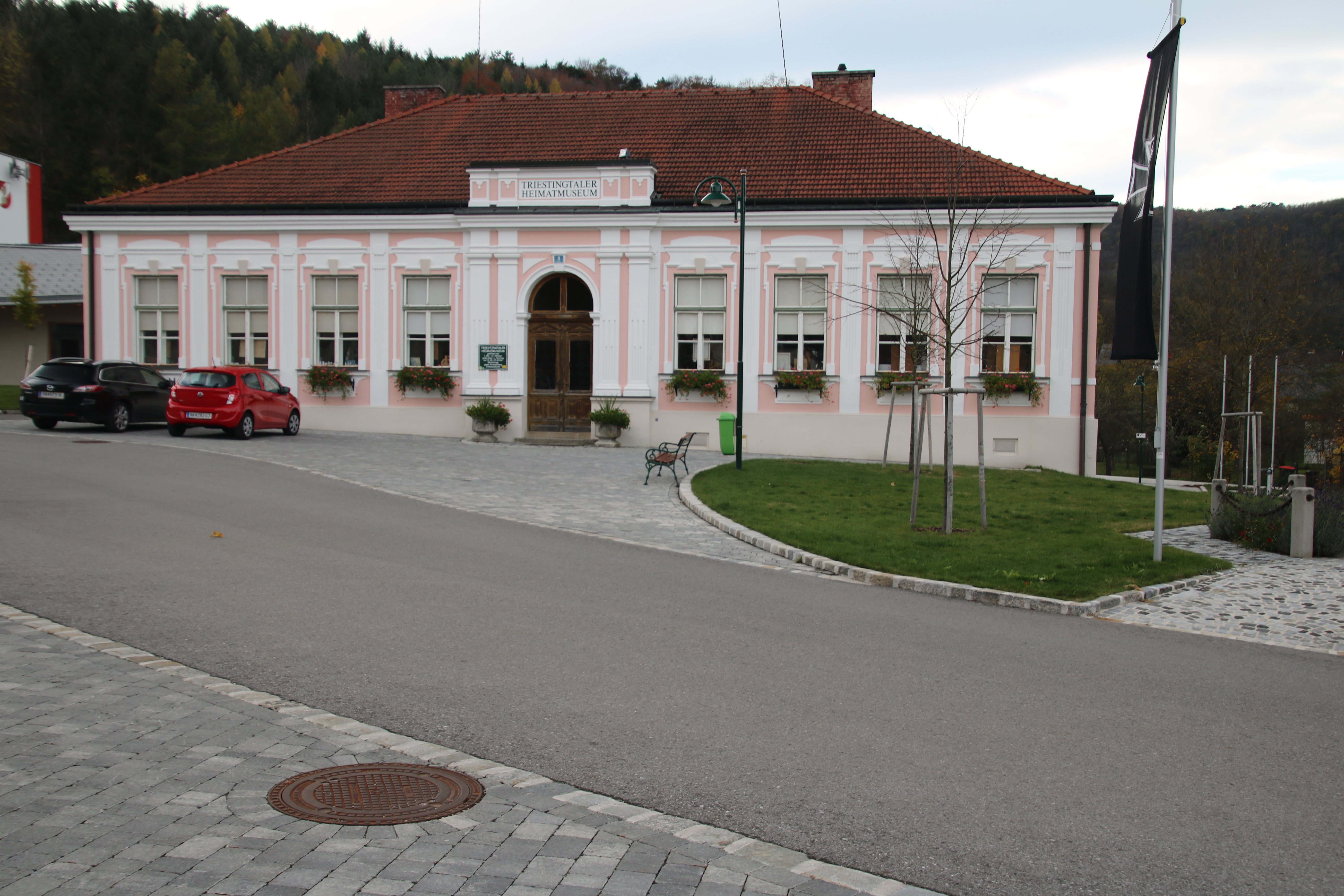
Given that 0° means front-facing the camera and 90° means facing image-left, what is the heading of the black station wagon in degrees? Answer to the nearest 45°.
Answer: approximately 225°

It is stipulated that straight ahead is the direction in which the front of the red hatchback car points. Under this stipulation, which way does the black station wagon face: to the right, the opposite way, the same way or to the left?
the same way

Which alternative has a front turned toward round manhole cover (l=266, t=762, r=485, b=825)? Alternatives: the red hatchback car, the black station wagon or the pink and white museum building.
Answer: the pink and white museum building

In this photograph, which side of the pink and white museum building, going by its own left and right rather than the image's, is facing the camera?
front

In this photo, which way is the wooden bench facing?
to the viewer's left

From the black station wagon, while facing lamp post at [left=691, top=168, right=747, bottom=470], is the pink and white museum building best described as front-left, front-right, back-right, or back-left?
front-left

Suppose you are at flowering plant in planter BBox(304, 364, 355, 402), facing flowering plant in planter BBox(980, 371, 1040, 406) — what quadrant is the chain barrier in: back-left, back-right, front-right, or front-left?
front-right

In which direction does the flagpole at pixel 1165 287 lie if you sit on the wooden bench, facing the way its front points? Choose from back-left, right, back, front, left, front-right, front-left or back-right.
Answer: back-left

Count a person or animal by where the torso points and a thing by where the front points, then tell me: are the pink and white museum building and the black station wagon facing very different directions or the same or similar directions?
very different directions

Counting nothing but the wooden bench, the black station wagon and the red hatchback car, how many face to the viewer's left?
1

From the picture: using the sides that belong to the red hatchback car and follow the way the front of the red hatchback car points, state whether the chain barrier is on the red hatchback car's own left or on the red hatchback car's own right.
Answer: on the red hatchback car's own right

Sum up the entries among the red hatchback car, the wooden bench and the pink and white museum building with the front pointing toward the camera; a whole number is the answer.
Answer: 1

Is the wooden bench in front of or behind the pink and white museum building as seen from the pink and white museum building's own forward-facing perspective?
in front

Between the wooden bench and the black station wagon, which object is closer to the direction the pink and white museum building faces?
the wooden bench

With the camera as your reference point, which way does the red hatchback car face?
facing away from the viewer and to the right of the viewer
